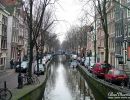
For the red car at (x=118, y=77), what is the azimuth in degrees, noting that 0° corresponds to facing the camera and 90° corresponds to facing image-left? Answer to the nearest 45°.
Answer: approximately 135°
